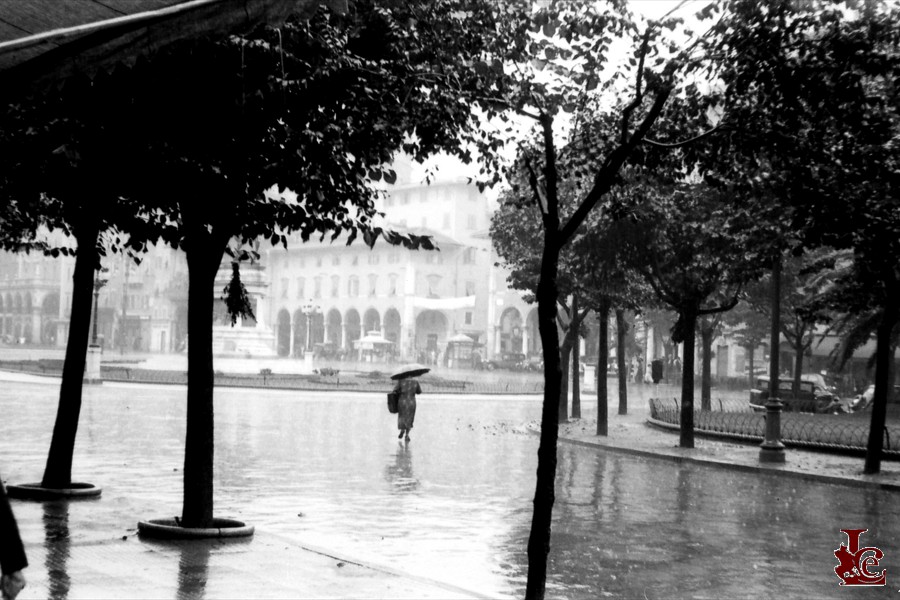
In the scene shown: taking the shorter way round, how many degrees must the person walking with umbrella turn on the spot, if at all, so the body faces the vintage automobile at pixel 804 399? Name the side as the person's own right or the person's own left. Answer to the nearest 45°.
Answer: approximately 45° to the person's own right

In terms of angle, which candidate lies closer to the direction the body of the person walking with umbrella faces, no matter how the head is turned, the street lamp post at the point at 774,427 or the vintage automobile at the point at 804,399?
the vintage automobile

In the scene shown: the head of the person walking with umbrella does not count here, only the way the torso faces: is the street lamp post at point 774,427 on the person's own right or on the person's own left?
on the person's own right

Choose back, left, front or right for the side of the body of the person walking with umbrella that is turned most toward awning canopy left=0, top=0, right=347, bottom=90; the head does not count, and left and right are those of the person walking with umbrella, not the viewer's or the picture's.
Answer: back

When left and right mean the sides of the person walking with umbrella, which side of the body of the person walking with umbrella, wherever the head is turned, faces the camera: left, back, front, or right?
back

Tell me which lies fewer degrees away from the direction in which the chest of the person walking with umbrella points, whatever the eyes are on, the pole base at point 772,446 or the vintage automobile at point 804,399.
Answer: the vintage automobile
